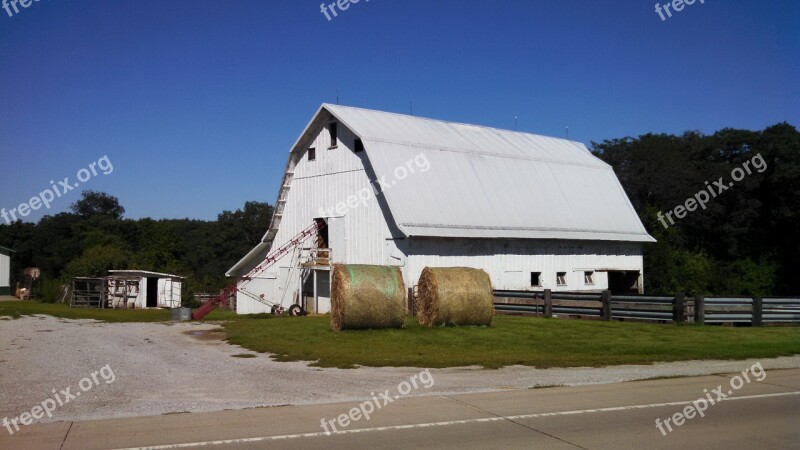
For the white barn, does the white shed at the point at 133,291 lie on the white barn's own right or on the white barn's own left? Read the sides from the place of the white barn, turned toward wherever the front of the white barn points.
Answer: on the white barn's own right

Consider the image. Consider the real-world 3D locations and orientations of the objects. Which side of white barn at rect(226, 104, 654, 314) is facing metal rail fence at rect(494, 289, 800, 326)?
left

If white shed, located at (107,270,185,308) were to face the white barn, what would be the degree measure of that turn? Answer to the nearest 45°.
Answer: approximately 45° to its left

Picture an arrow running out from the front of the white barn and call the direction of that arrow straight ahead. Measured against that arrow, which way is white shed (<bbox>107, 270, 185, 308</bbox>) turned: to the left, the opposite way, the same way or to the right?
to the left

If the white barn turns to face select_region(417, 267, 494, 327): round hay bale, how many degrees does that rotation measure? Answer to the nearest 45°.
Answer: approximately 45° to its left

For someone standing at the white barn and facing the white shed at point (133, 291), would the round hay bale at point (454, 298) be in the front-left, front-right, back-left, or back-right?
back-left

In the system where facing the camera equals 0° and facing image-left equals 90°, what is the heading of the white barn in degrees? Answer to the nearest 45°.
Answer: approximately 45°

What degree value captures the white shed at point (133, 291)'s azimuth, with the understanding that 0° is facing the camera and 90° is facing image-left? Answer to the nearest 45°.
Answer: approximately 0°
